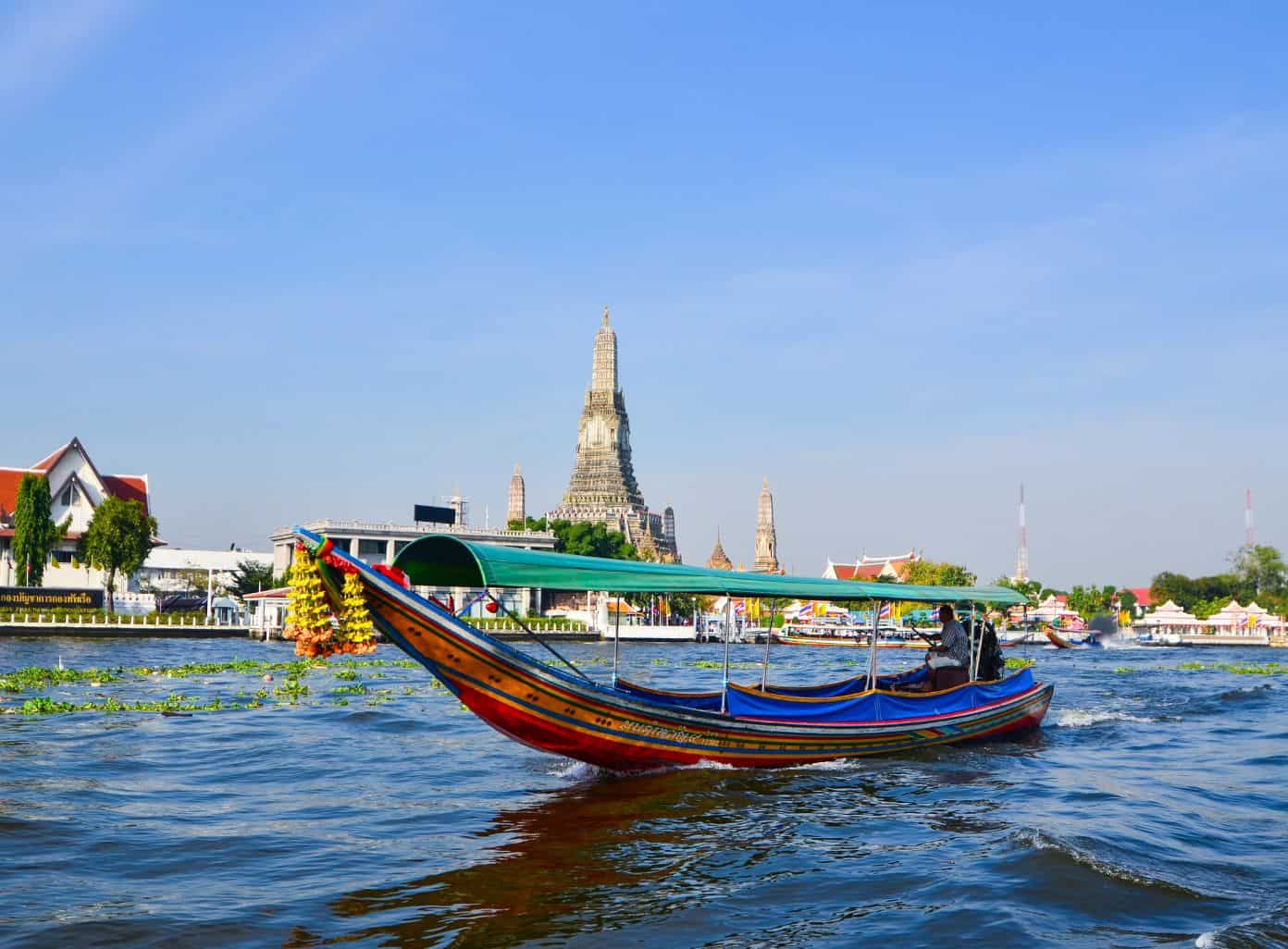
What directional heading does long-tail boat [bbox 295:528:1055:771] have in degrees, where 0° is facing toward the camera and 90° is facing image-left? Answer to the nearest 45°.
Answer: approximately 45°

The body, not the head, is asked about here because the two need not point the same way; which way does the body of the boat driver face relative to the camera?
to the viewer's left

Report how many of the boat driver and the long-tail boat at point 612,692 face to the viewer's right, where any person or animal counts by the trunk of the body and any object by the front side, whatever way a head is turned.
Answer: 0

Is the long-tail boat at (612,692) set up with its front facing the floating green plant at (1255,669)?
no

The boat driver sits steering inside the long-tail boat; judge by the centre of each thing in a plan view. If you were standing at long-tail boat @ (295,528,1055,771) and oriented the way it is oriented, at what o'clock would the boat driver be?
The boat driver is roughly at 6 o'clock from the long-tail boat.

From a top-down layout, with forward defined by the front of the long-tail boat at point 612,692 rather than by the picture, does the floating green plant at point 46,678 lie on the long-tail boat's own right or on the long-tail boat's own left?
on the long-tail boat's own right

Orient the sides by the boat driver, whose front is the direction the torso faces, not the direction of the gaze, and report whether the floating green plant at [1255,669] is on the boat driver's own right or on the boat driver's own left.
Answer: on the boat driver's own right
